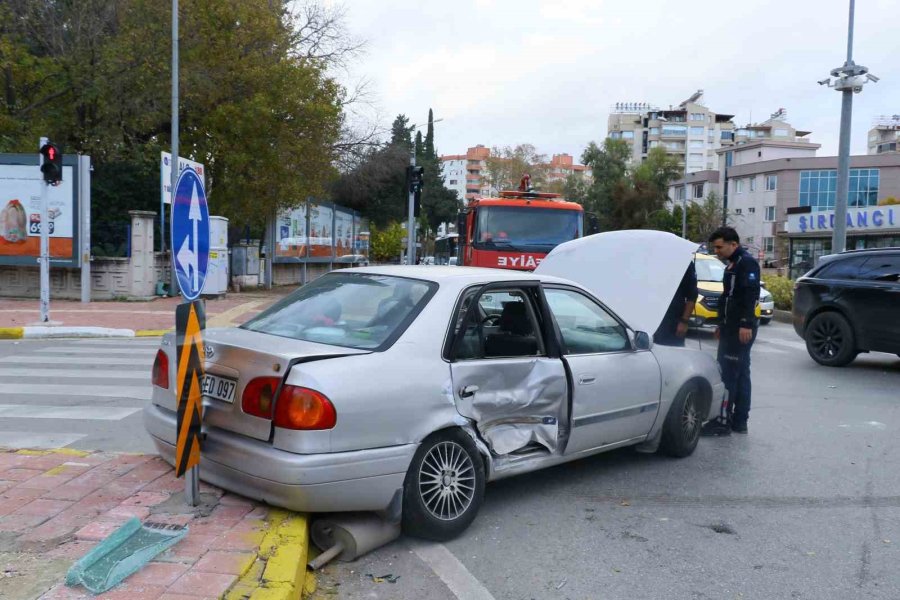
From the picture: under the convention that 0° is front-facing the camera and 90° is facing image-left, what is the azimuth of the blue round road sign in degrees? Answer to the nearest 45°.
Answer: approximately 315°

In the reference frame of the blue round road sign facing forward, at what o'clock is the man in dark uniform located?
The man in dark uniform is roughly at 10 o'clock from the blue round road sign.

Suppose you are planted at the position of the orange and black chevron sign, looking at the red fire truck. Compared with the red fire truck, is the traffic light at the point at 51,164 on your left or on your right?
left

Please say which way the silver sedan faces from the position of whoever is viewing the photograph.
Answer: facing away from the viewer and to the right of the viewer

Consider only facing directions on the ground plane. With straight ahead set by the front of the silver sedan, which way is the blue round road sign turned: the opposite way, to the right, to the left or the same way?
to the right

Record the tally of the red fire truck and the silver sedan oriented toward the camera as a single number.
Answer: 1

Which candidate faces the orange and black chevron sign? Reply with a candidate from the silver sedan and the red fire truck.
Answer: the red fire truck

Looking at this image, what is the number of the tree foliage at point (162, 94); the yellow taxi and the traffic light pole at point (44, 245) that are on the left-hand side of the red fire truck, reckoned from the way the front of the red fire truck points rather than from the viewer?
1

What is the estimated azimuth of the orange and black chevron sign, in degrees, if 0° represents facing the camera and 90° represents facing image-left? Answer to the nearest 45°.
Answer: approximately 315°

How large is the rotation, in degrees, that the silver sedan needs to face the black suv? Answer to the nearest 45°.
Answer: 0° — it already faces it

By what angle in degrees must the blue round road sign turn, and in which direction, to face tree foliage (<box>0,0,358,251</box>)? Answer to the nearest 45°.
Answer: approximately 135° to its left

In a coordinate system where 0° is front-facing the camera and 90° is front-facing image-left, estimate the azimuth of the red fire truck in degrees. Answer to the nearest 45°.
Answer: approximately 0°
